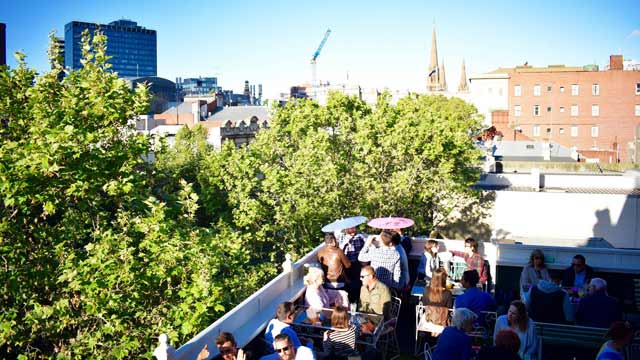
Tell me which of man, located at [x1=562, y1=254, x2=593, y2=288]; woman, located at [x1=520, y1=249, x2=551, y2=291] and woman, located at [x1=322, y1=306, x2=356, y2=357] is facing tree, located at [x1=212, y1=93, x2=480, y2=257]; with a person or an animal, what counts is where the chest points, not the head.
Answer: woman, located at [x1=322, y1=306, x2=356, y2=357]

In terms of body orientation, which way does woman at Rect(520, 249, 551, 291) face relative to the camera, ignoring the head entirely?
toward the camera

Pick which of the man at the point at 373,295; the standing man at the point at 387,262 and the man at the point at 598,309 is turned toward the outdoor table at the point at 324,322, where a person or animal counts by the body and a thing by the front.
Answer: the man at the point at 373,295

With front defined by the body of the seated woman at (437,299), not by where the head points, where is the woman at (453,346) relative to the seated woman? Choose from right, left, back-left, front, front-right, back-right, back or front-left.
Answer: back

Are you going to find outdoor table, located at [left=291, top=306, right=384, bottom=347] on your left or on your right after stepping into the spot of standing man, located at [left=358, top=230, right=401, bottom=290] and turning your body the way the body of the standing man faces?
on your left

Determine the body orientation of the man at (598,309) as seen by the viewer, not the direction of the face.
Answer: away from the camera

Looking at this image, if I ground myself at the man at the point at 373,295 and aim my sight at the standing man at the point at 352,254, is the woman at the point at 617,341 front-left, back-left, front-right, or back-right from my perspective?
back-right

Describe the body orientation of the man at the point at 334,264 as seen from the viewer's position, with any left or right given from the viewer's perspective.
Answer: facing away from the viewer

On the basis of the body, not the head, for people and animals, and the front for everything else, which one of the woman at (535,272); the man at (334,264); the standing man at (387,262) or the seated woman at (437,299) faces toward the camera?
the woman

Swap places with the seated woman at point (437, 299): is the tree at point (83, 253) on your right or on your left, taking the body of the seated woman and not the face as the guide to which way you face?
on your left

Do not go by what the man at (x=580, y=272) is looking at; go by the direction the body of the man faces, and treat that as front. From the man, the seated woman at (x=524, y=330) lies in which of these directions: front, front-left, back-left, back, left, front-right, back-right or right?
front

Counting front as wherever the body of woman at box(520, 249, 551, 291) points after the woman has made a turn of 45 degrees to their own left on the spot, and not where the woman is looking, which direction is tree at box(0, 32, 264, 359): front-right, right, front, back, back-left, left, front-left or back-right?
right

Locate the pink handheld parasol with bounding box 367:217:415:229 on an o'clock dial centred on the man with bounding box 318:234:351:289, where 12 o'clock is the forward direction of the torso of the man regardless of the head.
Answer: The pink handheld parasol is roughly at 1 o'clock from the man.

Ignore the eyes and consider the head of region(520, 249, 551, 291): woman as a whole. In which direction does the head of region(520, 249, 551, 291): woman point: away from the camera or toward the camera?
toward the camera

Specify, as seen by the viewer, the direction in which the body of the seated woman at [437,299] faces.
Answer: away from the camera

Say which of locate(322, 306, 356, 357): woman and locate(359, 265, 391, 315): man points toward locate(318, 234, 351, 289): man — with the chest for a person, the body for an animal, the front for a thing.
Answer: the woman
